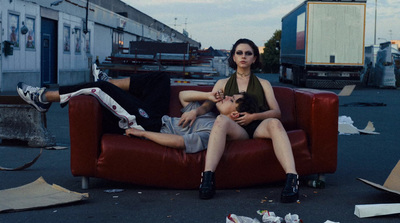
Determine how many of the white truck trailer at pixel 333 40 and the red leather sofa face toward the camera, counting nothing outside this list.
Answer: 1

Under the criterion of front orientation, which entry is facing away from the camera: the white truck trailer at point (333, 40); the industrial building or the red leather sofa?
the white truck trailer

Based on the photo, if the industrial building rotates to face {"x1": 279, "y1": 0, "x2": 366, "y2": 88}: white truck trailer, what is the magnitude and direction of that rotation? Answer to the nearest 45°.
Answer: approximately 45° to its left

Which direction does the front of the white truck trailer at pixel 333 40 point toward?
away from the camera

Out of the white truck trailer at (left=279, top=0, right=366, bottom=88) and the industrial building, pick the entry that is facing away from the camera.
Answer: the white truck trailer

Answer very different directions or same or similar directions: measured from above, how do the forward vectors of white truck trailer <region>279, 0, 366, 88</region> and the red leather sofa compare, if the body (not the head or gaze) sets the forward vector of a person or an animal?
very different directions

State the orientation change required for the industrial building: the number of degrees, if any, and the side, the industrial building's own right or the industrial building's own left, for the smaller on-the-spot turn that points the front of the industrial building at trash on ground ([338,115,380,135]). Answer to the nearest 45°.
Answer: approximately 45° to the industrial building's own right

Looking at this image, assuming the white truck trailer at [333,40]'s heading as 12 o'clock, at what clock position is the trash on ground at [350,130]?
The trash on ground is roughly at 6 o'clock from the white truck trailer.

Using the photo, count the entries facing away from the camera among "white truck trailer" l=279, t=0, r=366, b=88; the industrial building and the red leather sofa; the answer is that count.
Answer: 1

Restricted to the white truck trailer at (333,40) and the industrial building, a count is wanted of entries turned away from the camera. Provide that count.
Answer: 1

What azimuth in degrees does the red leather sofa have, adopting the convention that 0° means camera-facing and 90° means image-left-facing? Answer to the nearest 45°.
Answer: approximately 0°

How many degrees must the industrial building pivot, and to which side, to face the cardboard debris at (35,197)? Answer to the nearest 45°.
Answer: approximately 45° to its right

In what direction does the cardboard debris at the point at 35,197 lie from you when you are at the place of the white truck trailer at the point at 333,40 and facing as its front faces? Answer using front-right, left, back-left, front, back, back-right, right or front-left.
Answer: back

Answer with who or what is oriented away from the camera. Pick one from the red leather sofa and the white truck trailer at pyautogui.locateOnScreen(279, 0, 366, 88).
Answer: the white truck trailer

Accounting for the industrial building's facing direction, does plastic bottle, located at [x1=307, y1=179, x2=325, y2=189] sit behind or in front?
in front

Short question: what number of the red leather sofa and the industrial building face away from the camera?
0

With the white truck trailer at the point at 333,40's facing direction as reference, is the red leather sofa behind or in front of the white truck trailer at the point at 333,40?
behind

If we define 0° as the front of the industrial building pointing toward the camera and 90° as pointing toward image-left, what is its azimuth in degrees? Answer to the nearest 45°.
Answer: approximately 315°
